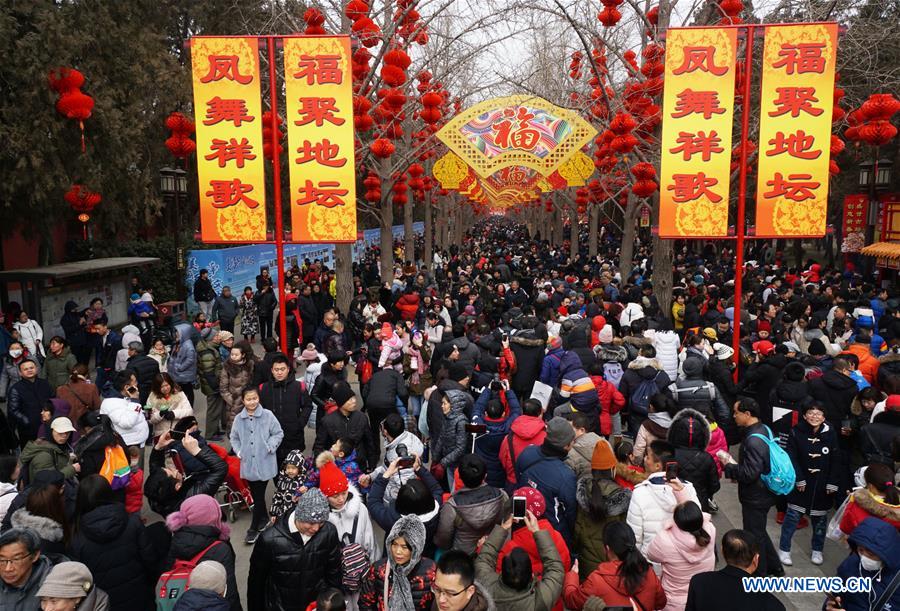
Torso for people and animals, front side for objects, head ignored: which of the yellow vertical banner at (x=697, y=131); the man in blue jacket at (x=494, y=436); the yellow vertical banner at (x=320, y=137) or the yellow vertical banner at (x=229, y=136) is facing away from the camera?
the man in blue jacket

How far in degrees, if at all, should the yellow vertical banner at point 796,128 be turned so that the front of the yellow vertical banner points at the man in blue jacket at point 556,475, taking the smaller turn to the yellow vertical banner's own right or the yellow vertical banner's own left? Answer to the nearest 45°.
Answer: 0° — it already faces them

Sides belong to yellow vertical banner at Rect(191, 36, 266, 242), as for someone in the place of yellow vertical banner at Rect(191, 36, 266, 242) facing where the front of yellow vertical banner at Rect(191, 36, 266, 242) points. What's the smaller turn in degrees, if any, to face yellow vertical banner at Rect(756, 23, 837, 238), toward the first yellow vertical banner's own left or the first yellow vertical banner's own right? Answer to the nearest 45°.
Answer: approximately 90° to the first yellow vertical banner's own left

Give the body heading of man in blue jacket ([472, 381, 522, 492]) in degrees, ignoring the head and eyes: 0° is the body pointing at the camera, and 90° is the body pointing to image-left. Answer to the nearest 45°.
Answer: approximately 180°

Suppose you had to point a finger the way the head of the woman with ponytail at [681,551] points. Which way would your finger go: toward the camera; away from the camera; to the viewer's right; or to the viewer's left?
away from the camera

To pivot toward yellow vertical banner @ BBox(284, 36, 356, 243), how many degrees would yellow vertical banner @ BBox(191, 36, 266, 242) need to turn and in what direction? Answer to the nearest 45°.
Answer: approximately 90° to its left

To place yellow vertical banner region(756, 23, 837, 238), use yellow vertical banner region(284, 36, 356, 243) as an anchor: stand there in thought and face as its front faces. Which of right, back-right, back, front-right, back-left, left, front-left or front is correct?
left

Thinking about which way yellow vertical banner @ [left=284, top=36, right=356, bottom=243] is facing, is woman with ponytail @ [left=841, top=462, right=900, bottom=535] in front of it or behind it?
in front

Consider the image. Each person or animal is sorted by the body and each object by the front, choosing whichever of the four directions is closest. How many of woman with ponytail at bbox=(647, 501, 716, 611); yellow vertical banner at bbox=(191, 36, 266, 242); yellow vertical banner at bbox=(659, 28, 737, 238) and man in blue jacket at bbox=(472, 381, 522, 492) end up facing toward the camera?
2

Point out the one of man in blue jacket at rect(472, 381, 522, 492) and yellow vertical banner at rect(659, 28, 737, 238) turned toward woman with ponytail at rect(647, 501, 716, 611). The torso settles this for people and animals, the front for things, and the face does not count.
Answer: the yellow vertical banner

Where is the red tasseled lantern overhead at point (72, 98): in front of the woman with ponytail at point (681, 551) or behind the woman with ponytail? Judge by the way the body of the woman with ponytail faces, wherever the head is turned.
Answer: in front
